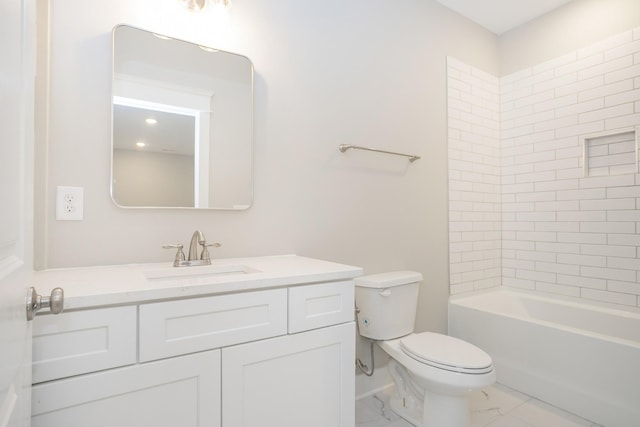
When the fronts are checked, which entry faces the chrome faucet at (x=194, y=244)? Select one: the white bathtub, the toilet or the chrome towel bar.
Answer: the white bathtub

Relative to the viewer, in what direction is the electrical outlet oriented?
toward the camera

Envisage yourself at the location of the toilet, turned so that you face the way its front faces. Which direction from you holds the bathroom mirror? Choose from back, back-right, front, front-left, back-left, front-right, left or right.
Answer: right

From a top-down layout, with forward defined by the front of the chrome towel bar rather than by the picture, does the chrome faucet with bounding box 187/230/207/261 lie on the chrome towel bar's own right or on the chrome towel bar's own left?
on the chrome towel bar's own right

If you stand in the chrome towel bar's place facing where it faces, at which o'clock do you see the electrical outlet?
The electrical outlet is roughly at 3 o'clock from the chrome towel bar.

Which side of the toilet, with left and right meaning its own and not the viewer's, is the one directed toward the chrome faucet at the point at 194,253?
right

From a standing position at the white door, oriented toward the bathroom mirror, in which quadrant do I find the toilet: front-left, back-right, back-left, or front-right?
front-right

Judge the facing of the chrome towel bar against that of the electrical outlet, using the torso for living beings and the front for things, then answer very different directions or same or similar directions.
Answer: same or similar directions

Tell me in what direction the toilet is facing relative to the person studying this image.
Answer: facing the viewer and to the right of the viewer

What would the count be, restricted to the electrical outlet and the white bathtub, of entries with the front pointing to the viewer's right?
0

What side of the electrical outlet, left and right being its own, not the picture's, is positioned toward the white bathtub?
left

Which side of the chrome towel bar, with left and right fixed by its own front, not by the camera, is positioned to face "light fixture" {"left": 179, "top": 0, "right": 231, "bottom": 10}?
right

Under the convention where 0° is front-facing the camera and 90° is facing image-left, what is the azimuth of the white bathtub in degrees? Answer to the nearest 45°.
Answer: approximately 45°
